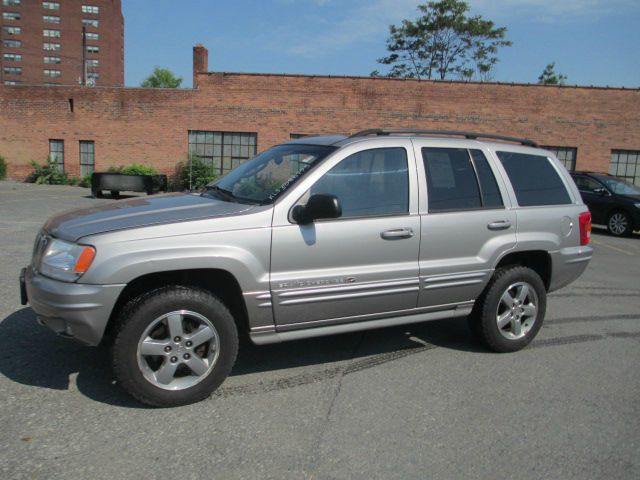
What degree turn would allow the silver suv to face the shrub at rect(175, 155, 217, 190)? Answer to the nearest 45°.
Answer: approximately 135° to its right

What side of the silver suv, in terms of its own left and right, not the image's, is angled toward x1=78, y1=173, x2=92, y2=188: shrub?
right

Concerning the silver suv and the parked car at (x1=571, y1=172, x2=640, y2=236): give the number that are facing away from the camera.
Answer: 0

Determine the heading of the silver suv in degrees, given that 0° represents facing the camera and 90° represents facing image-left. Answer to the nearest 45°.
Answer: approximately 45°

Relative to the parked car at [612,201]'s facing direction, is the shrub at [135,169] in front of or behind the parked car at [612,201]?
behind

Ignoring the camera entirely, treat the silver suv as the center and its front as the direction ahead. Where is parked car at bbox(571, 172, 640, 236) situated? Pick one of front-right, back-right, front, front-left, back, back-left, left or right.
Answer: back

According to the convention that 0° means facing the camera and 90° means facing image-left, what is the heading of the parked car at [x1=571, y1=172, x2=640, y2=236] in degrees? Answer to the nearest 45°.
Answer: approximately 315°

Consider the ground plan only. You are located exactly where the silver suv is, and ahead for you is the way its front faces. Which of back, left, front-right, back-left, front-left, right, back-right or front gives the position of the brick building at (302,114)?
back-right

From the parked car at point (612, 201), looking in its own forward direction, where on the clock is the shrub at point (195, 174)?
The shrub is roughly at 5 o'clock from the parked car.

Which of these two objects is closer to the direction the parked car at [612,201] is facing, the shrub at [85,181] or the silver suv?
the silver suv
